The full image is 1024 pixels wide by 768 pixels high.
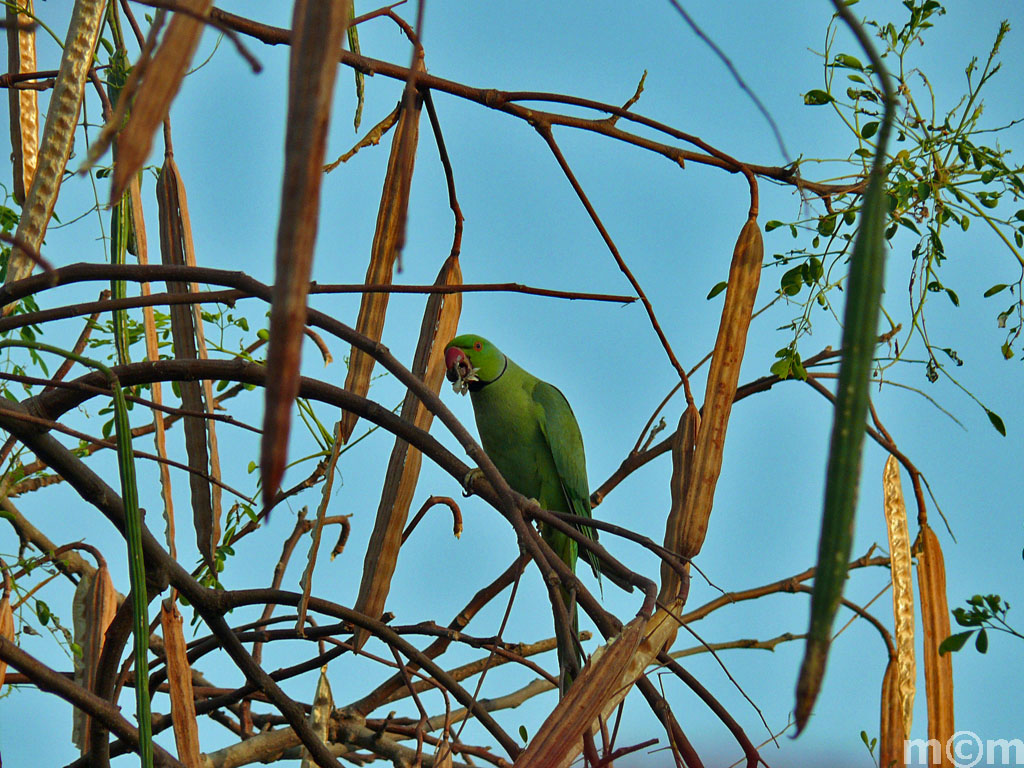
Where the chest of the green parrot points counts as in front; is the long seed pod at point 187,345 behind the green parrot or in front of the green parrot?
in front

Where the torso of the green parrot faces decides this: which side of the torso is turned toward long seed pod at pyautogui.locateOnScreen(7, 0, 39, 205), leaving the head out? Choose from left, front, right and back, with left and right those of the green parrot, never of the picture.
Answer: front

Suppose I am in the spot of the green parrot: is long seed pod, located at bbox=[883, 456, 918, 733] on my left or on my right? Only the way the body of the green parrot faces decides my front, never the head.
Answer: on my left

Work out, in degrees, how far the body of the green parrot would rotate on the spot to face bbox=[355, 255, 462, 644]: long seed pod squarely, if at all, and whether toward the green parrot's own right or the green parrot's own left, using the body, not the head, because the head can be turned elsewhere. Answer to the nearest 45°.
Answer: approximately 45° to the green parrot's own left

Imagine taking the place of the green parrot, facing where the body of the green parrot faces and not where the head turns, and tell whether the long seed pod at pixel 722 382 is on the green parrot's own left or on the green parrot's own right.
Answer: on the green parrot's own left

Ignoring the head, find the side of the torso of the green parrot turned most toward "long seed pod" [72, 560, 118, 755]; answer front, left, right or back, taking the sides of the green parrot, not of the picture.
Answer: front

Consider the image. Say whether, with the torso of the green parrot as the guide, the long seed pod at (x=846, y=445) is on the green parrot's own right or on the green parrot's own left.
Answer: on the green parrot's own left

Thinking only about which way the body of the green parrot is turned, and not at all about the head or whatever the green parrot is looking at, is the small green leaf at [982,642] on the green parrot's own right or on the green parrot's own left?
on the green parrot's own left

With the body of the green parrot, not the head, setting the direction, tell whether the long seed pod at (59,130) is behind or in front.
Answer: in front

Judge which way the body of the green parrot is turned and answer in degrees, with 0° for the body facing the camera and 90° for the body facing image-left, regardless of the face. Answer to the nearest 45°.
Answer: approximately 45°
